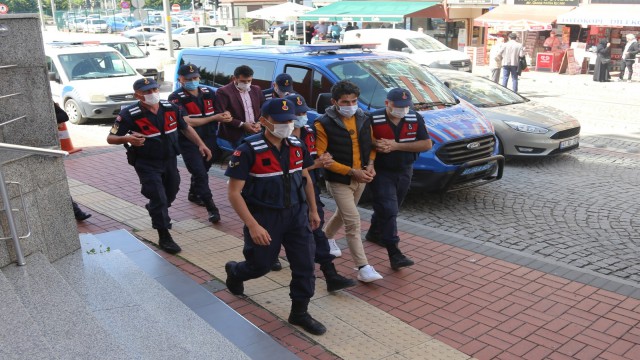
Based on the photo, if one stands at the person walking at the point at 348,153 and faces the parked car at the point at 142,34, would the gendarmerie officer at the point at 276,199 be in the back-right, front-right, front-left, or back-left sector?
back-left

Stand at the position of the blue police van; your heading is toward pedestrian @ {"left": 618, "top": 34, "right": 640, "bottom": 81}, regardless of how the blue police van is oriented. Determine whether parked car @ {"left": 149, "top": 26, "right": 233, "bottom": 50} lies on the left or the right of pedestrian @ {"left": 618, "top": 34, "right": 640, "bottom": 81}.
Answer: left

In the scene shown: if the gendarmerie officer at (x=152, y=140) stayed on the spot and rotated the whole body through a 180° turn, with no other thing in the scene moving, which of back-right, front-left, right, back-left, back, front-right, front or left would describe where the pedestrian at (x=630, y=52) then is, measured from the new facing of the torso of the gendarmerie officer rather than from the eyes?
right

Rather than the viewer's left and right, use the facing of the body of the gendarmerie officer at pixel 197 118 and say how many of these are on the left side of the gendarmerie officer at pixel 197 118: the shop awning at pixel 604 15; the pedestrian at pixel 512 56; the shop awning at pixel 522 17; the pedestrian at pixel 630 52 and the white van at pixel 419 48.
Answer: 5
